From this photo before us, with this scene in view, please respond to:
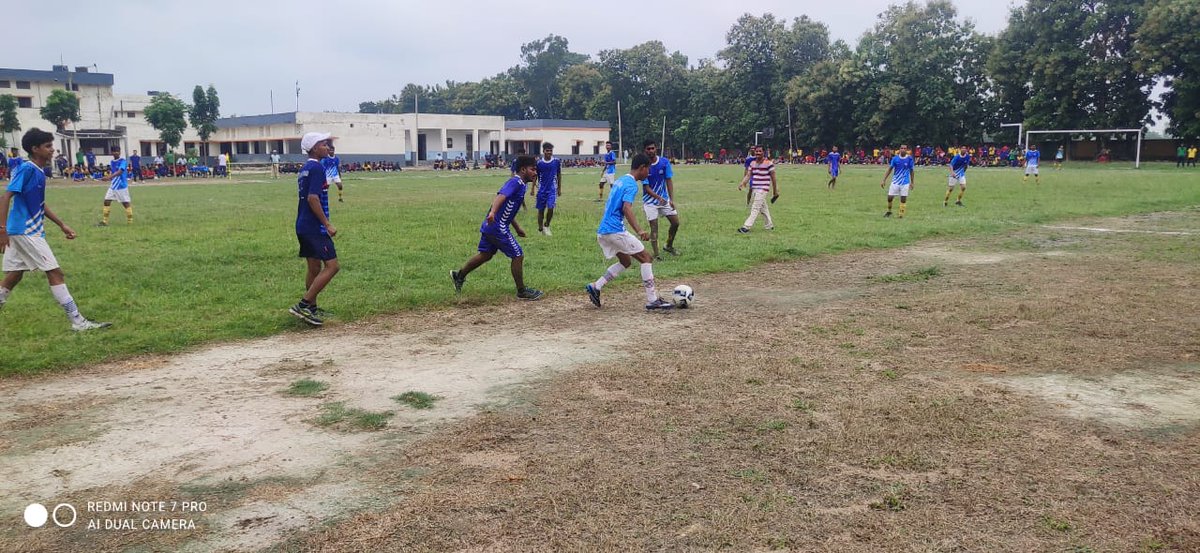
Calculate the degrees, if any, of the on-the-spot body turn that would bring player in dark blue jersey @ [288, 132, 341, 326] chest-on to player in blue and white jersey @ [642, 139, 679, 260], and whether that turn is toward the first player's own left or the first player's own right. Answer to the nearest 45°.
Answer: approximately 45° to the first player's own left

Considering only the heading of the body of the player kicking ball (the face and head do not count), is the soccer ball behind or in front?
in front

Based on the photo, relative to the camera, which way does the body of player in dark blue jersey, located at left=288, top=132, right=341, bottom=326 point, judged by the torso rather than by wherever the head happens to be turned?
to the viewer's right

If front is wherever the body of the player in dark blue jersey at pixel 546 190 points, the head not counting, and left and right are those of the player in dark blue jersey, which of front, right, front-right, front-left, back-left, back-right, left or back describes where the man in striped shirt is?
left

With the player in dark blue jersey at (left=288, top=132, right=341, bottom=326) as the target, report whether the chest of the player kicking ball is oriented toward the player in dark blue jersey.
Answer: no

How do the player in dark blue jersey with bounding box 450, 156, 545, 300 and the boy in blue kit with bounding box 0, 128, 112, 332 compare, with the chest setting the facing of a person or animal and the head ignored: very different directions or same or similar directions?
same or similar directions

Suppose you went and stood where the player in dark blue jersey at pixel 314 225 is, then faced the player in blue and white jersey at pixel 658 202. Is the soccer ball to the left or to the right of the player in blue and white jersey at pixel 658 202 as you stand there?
right

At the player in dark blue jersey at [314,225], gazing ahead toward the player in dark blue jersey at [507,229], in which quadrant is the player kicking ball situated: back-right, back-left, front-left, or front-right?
front-right

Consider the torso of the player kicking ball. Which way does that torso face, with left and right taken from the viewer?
facing to the right of the viewer

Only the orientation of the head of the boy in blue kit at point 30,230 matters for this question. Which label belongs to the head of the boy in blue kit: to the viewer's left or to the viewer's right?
to the viewer's right

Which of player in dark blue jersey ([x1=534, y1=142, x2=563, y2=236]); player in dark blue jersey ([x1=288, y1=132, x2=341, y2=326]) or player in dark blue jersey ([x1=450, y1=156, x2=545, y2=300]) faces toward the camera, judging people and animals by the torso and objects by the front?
player in dark blue jersey ([x1=534, y1=142, x2=563, y2=236])

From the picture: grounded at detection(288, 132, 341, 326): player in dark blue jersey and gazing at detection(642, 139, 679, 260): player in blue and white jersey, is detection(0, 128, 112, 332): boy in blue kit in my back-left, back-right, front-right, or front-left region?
back-left

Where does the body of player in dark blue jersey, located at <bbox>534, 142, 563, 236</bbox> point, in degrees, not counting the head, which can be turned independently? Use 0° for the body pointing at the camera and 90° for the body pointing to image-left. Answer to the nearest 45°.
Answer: approximately 0°

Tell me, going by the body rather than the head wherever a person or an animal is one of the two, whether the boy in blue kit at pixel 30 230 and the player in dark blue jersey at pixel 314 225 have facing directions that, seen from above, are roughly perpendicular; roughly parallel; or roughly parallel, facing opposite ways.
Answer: roughly parallel

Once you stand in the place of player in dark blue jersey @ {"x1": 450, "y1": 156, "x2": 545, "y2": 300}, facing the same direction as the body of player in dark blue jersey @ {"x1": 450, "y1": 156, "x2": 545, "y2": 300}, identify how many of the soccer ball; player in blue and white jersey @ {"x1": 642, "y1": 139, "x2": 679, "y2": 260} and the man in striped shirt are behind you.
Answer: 0

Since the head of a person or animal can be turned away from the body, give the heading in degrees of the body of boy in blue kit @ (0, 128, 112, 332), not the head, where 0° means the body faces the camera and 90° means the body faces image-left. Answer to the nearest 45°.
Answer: approximately 270°

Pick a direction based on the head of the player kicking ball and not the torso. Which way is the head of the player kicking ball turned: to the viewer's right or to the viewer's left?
to the viewer's right

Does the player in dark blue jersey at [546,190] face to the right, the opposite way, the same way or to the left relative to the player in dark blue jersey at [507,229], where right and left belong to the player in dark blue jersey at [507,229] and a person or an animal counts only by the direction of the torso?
to the right
